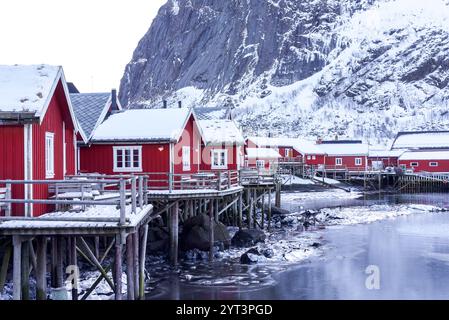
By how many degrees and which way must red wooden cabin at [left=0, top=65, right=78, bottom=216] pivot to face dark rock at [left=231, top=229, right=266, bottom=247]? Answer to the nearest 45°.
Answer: approximately 90° to its left

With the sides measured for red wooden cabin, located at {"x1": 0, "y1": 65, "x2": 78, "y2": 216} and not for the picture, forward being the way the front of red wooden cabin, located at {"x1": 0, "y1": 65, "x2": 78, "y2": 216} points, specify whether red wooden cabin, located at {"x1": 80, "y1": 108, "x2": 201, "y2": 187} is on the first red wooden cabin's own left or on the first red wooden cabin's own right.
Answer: on the first red wooden cabin's own left

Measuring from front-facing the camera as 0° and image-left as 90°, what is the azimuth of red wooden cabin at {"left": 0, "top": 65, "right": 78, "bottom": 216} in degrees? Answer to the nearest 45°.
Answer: approximately 315°

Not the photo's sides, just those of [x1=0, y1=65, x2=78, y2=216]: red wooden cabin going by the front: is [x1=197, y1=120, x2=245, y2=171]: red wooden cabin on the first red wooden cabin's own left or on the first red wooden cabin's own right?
on the first red wooden cabin's own left
